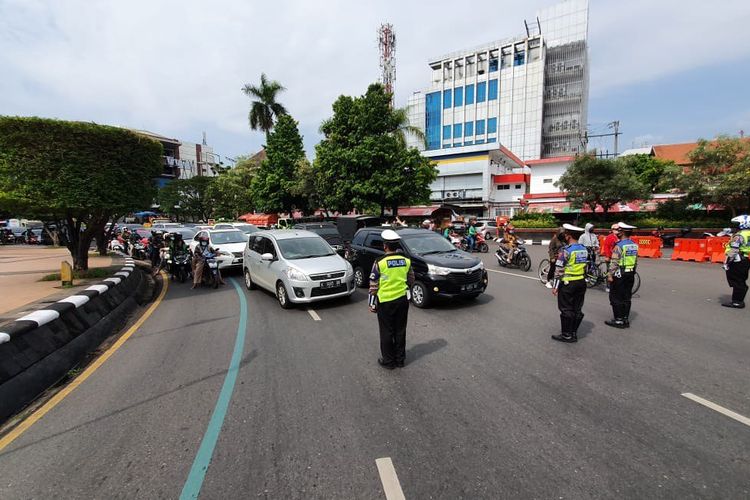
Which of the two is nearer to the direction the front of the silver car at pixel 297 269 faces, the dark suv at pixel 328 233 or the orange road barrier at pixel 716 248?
the orange road barrier

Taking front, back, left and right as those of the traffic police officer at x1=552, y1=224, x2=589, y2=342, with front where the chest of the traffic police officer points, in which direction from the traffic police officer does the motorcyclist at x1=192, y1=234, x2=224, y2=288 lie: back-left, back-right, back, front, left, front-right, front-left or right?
front-left

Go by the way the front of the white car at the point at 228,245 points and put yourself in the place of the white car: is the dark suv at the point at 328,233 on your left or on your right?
on your left

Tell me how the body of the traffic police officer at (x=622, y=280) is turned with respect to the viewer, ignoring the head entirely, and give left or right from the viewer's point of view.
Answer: facing away from the viewer and to the left of the viewer

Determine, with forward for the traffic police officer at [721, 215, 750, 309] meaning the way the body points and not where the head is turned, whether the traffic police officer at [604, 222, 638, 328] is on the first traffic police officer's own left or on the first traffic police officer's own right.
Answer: on the first traffic police officer's own left

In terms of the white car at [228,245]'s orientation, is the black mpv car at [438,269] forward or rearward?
forward

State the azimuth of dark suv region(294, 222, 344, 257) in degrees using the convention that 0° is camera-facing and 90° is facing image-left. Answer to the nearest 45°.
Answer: approximately 315°

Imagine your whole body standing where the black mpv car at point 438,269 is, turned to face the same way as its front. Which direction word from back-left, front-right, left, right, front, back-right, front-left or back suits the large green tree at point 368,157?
back-left

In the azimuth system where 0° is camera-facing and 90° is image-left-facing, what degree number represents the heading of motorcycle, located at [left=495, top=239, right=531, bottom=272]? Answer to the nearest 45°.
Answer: approximately 315°

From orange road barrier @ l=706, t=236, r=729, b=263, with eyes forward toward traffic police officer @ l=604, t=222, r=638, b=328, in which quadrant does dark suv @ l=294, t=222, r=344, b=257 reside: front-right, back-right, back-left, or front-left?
front-right

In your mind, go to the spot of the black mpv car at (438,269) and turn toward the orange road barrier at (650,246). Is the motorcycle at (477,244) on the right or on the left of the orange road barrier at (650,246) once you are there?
left

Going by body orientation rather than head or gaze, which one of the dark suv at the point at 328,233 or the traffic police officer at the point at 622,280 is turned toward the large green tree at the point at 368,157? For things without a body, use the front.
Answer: the traffic police officer

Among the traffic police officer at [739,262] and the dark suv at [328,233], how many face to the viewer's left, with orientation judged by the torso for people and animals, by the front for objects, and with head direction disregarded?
1

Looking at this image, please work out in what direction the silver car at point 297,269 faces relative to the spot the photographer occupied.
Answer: facing the viewer and to the right of the viewer

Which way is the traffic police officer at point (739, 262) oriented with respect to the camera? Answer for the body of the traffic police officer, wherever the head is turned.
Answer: to the viewer's left
